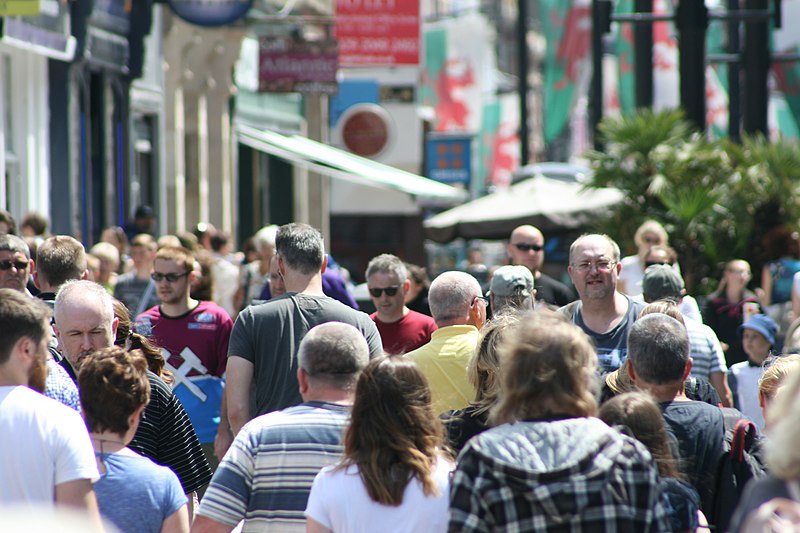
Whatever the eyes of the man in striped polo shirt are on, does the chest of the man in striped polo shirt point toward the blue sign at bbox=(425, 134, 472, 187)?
yes

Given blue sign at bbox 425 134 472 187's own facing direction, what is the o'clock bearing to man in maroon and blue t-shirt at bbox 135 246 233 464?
The man in maroon and blue t-shirt is roughly at 12 o'clock from the blue sign.

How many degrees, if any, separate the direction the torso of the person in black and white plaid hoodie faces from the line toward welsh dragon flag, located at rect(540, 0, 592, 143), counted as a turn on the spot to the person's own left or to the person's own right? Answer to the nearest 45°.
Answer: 0° — they already face it

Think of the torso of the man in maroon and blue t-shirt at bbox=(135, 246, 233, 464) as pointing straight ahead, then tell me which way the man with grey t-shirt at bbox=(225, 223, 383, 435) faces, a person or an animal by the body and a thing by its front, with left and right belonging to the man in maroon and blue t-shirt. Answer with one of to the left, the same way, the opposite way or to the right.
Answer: the opposite way

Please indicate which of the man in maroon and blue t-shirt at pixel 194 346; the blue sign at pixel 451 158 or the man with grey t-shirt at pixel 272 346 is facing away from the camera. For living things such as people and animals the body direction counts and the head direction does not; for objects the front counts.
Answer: the man with grey t-shirt

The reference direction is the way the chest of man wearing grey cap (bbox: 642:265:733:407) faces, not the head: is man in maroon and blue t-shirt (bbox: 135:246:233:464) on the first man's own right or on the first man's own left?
on the first man's own left

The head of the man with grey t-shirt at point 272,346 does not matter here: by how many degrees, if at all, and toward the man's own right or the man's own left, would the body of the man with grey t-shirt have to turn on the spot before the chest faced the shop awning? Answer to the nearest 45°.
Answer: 0° — they already face it

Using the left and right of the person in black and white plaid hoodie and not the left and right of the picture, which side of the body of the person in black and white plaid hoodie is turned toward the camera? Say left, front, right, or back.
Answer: back

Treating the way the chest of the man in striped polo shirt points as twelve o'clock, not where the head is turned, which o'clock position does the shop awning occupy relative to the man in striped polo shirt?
The shop awning is roughly at 12 o'clock from the man in striped polo shirt.

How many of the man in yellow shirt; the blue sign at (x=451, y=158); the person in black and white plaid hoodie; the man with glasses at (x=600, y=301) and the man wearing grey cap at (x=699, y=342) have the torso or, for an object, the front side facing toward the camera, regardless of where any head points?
2

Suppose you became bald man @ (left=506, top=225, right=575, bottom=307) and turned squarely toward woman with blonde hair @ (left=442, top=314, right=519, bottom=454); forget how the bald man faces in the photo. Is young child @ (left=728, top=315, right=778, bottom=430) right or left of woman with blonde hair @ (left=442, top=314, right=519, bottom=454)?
left

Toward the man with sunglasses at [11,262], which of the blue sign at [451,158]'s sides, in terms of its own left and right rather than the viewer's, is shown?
front
